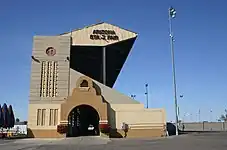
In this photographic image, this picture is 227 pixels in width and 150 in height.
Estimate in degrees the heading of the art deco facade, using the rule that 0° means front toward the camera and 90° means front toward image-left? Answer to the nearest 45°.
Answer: approximately 0°
